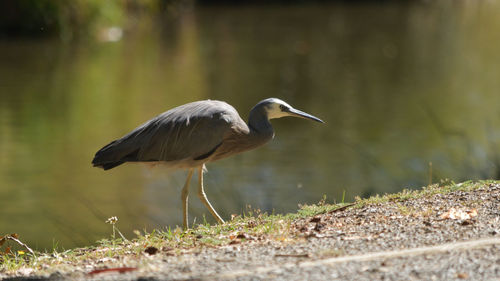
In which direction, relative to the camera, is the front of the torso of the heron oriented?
to the viewer's right
